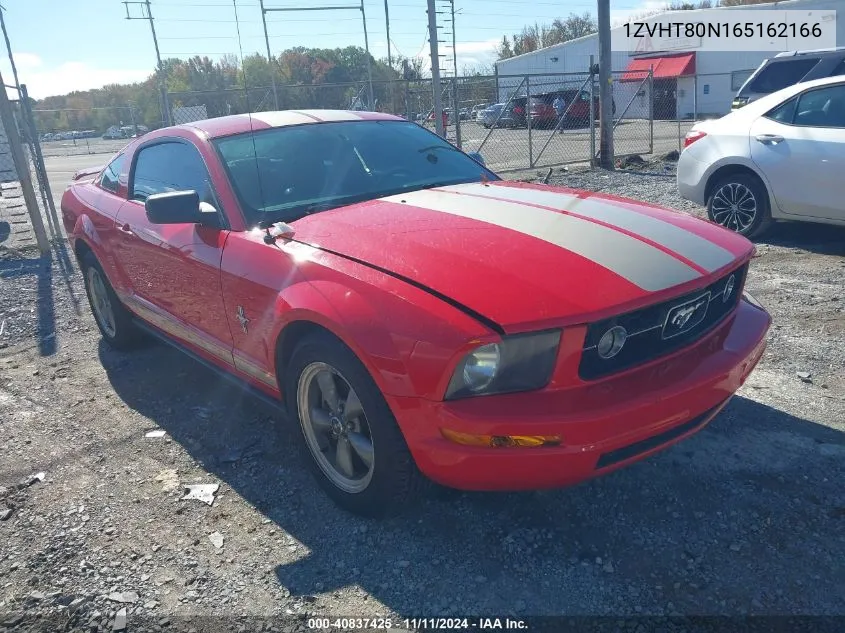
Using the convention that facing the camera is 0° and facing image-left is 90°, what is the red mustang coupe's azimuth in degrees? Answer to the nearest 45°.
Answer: approximately 315°

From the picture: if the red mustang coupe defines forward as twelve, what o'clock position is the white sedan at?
The white sedan is roughly at 9 o'clock from the red mustang coupe.

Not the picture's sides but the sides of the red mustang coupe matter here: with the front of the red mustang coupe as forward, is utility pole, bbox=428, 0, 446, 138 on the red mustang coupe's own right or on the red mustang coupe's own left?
on the red mustang coupe's own left

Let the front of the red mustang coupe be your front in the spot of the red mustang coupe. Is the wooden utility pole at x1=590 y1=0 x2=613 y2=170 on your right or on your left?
on your left

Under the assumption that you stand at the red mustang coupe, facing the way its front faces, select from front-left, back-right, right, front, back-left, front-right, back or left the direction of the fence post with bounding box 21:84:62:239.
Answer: back

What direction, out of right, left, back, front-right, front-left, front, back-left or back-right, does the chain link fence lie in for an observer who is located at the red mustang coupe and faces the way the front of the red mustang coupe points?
back

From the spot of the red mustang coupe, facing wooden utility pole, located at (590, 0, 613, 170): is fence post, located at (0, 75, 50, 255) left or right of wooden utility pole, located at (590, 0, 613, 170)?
left

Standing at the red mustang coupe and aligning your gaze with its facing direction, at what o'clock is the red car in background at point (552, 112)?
The red car in background is roughly at 8 o'clock from the red mustang coupe.

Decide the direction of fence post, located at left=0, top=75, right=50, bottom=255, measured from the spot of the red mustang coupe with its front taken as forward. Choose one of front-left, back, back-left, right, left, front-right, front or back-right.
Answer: back
